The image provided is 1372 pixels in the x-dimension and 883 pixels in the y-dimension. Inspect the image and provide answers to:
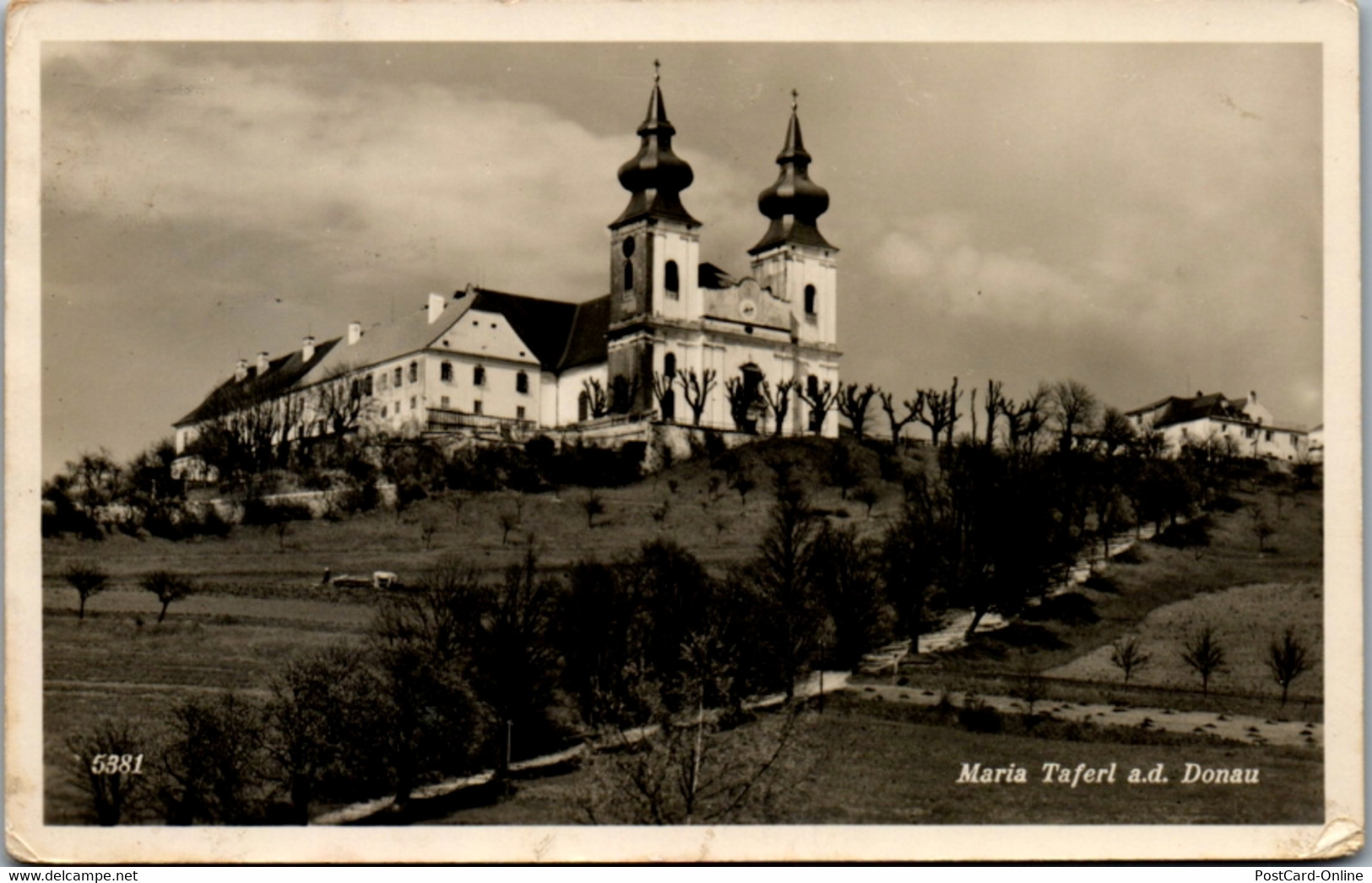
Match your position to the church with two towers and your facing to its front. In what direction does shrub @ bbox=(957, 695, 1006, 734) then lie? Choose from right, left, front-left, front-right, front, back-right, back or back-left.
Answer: front-right

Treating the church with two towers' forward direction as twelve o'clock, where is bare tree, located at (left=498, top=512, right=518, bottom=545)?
The bare tree is roughly at 2 o'clock from the church with two towers.

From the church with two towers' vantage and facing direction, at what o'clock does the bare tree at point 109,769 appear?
The bare tree is roughly at 2 o'clock from the church with two towers.

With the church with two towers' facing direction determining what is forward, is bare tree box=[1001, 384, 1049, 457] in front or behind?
in front

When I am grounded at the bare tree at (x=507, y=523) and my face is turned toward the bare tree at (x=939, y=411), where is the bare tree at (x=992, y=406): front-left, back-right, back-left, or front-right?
front-right

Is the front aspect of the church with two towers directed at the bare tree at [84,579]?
no

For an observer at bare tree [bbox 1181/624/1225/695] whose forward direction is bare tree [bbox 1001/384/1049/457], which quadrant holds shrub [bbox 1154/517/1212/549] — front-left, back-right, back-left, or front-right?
front-right

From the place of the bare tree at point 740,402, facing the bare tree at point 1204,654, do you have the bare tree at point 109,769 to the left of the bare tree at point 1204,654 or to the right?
right

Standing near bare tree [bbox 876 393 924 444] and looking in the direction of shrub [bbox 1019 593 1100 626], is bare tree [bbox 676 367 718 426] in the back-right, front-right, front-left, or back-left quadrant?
back-right

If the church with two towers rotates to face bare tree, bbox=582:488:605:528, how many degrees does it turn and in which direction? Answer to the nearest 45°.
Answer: approximately 45° to its right

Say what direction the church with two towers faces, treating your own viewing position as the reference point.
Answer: facing the viewer and to the right of the viewer
